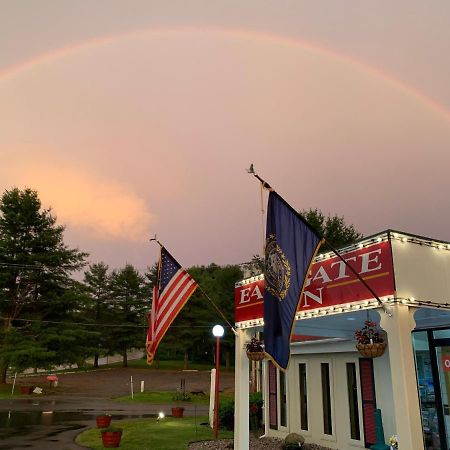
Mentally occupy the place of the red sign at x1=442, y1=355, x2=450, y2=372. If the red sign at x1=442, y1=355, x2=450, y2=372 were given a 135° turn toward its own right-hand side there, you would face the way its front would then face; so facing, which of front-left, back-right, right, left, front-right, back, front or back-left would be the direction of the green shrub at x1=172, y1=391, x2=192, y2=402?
front

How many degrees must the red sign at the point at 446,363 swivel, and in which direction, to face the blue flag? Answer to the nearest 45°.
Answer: approximately 45° to its right

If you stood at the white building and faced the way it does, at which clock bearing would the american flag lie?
The american flag is roughly at 1 o'clock from the white building.

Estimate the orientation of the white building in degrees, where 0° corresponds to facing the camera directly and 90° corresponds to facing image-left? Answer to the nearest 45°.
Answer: approximately 45°

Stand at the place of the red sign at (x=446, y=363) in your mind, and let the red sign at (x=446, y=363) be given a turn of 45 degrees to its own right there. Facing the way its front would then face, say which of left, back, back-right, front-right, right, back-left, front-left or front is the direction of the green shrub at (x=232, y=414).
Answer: right
